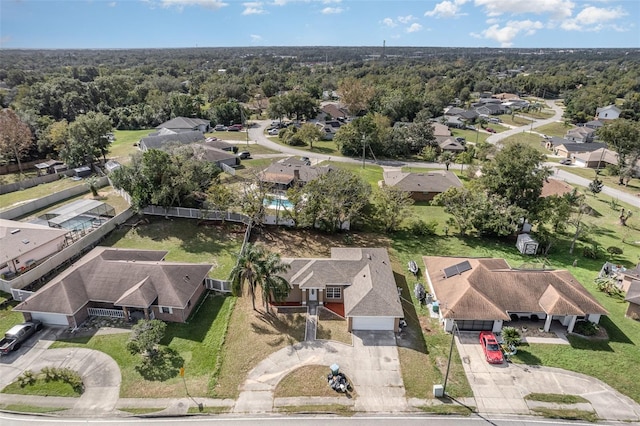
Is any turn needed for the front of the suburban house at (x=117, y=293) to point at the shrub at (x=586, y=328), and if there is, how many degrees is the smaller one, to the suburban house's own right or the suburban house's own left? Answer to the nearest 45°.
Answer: approximately 45° to the suburban house's own left

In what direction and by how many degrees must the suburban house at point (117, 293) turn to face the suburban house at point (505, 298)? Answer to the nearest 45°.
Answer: approximately 45° to its left

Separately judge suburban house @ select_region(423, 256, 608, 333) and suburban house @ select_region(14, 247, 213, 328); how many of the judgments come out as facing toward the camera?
2

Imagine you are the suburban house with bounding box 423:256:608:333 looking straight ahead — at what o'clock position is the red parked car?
The red parked car is roughly at 12 o'clock from the suburban house.

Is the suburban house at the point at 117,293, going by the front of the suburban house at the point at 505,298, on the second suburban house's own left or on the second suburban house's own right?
on the second suburban house's own right

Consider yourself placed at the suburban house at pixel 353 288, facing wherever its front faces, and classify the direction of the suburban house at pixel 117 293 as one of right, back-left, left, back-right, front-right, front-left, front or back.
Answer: right

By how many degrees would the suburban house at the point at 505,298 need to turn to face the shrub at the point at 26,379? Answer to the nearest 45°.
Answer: approximately 45° to its right

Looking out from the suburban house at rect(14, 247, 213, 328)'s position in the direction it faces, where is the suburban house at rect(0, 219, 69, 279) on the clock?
the suburban house at rect(0, 219, 69, 279) is roughly at 5 o'clock from the suburban house at rect(14, 247, 213, 328).

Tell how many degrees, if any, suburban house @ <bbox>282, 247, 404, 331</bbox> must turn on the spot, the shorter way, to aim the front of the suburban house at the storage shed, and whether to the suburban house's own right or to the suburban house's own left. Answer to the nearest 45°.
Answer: approximately 135° to the suburban house's own left

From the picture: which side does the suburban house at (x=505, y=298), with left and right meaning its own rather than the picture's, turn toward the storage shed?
back

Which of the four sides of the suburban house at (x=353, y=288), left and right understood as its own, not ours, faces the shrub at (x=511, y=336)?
left

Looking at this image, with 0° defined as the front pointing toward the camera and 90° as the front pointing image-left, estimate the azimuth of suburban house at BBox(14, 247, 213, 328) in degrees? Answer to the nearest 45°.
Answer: approximately 0°

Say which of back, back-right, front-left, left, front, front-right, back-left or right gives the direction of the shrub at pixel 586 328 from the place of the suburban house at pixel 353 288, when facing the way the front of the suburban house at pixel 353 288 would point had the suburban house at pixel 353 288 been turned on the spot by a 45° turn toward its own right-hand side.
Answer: back-left

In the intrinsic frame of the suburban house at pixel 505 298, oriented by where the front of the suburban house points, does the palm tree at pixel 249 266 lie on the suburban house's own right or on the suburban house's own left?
on the suburban house's own right

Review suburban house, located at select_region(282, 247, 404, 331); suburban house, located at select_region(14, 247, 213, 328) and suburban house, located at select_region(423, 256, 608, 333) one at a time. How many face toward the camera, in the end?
3

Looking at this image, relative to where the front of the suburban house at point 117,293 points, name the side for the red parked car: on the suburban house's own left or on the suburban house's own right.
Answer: on the suburban house's own left
